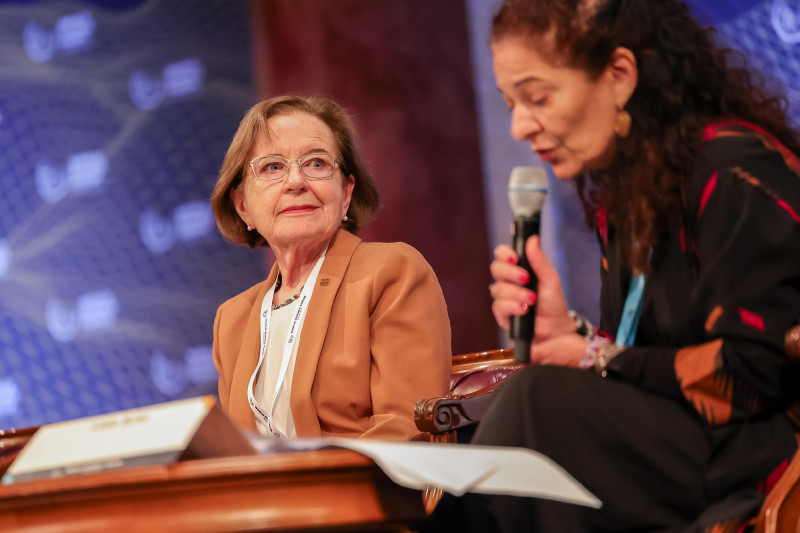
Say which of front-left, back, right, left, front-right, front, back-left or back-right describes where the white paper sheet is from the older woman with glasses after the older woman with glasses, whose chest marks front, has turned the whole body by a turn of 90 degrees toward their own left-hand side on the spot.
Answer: front-right
